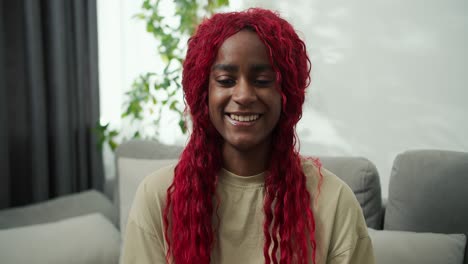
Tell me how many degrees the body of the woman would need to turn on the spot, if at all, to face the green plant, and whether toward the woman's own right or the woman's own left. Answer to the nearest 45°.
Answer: approximately 180°

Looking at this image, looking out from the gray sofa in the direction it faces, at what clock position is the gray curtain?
The gray curtain is roughly at 4 o'clock from the gray sofa.

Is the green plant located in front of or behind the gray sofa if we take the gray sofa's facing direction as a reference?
behind
